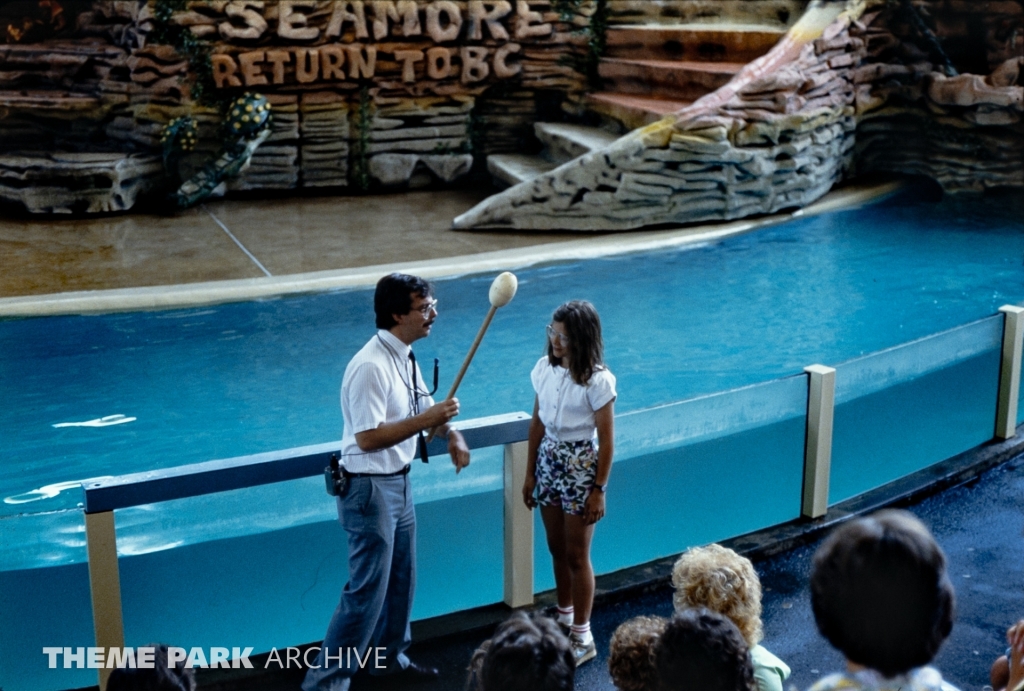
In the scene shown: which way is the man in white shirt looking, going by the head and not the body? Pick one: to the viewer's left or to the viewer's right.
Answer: to the viewer's right

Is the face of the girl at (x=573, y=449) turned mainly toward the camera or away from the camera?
toward the camera

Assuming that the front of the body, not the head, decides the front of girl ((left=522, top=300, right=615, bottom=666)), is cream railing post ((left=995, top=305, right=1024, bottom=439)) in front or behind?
behind

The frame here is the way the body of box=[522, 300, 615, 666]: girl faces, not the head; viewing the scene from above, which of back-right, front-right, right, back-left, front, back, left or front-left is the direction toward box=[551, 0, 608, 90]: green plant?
back-right

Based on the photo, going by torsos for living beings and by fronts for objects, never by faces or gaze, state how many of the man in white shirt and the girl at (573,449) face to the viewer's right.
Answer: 1

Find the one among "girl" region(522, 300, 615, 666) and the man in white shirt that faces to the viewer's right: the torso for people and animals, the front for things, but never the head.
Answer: the man in white shirt

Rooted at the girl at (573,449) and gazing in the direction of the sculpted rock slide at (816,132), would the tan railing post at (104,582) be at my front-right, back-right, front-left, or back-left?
back-left

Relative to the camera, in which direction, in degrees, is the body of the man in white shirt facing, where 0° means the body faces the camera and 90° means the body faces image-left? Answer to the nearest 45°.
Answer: approximately 270°

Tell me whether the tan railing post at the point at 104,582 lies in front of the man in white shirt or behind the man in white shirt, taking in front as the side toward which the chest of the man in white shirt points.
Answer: behind

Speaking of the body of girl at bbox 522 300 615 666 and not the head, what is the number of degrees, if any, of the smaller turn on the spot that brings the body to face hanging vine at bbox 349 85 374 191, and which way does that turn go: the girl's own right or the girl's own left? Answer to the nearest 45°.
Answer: approximately 135° to the girl's own right

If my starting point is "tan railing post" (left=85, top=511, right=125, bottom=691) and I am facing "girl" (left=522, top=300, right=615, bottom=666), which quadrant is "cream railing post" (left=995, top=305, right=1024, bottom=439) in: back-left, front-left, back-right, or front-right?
front-left

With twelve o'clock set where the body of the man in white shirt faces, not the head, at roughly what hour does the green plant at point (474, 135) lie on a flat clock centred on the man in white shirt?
The green plant is roughly at 9 o'clock from the man in white shirt.

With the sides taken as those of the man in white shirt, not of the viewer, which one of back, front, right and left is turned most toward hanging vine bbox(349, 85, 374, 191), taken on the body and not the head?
left
